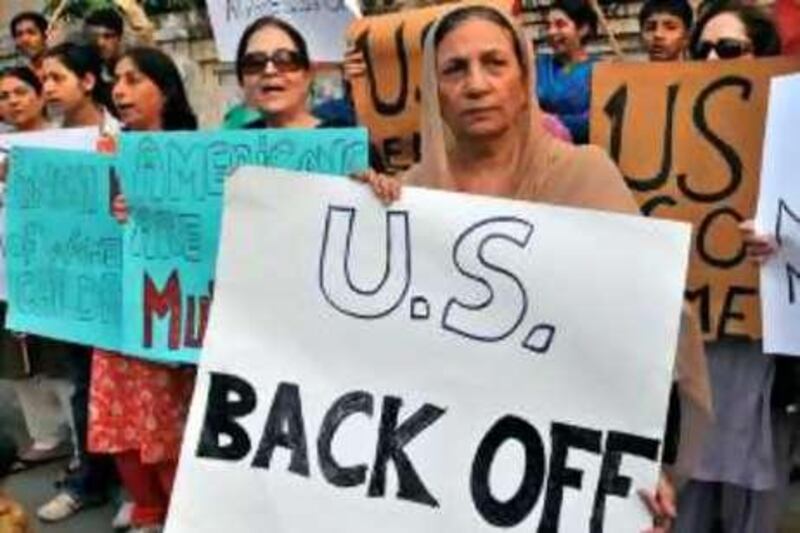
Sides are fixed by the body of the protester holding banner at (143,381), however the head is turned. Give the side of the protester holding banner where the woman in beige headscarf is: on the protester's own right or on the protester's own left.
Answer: on the protester's own left

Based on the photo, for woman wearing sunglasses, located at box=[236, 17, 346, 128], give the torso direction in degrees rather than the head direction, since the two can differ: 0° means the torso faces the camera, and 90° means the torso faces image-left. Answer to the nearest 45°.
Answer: approximately 0°

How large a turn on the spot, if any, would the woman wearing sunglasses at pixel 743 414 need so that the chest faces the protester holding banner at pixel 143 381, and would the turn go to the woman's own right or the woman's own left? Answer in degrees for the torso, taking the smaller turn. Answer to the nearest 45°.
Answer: approximately 45° to the woman's own right

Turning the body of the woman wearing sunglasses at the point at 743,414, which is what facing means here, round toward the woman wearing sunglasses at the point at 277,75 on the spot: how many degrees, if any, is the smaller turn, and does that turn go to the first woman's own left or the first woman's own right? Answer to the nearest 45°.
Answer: approximately 45° to the first woman's own right

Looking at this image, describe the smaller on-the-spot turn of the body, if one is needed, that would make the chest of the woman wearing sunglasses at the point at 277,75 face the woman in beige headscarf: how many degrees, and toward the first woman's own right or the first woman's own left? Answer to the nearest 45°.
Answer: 0° — they already face them

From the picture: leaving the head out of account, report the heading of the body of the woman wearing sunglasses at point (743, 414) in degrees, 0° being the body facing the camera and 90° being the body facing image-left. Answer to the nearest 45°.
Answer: approximately 45°

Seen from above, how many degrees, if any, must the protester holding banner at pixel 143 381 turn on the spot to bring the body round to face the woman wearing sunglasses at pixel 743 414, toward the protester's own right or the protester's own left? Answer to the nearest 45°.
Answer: approximately 90° to the protester's own left

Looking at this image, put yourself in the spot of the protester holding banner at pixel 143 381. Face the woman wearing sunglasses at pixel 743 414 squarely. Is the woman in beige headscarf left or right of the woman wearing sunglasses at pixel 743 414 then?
right
